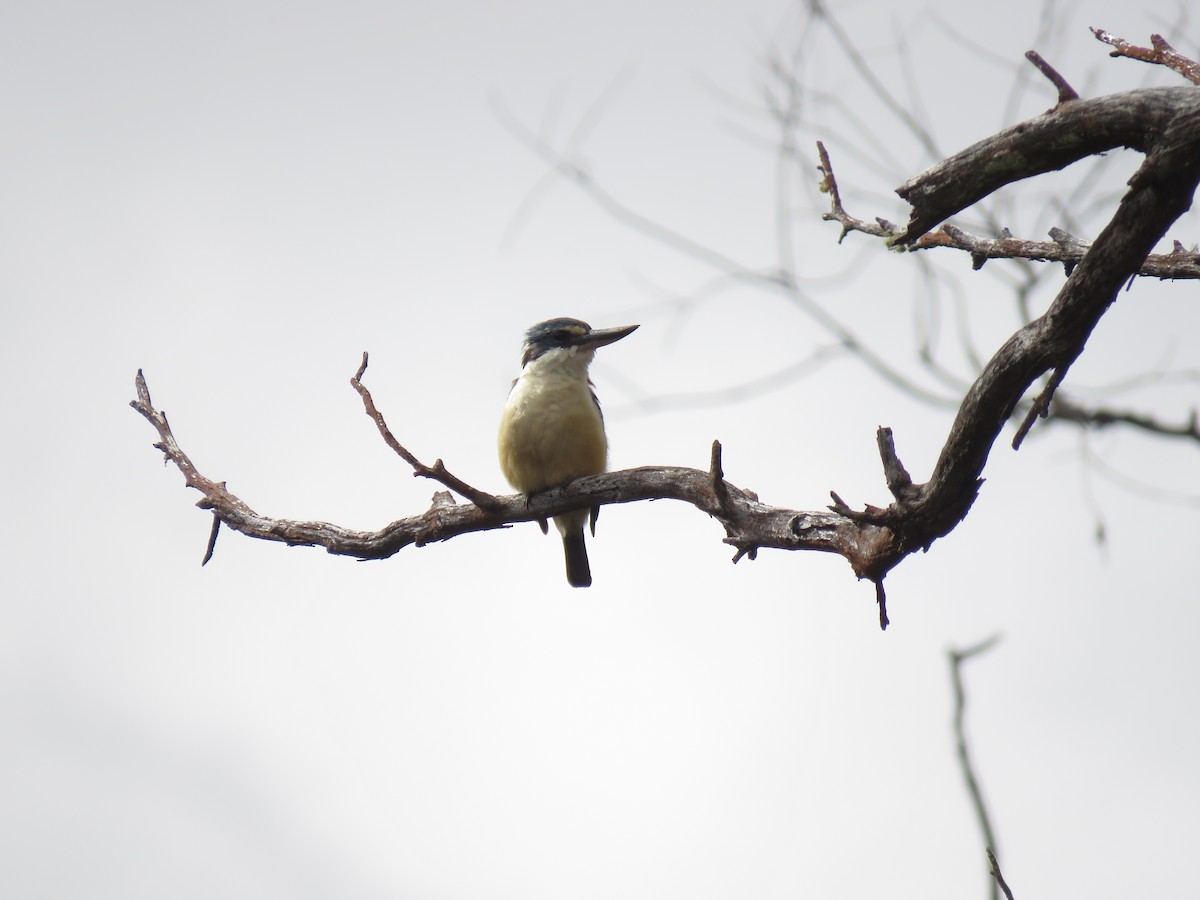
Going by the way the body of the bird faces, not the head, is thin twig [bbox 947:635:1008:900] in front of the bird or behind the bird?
behind

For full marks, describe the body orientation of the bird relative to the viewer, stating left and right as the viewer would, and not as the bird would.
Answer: facing the viewer
